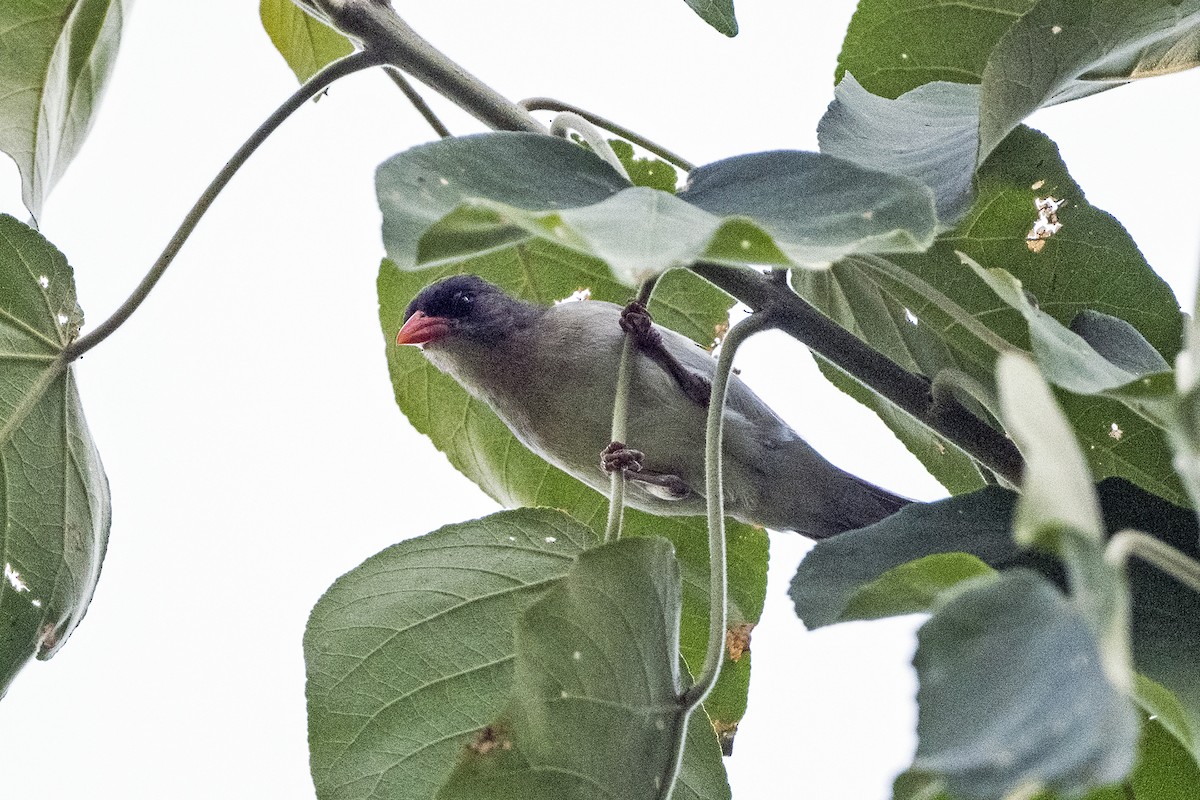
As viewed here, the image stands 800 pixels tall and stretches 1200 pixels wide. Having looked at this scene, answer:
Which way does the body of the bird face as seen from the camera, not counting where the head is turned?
to the viewer's left

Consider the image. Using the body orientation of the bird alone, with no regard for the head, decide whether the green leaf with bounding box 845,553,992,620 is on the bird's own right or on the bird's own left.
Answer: on the bird's own left

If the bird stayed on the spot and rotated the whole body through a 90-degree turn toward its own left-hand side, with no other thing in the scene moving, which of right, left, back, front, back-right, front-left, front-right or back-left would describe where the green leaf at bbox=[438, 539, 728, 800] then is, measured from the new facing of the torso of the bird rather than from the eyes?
front
